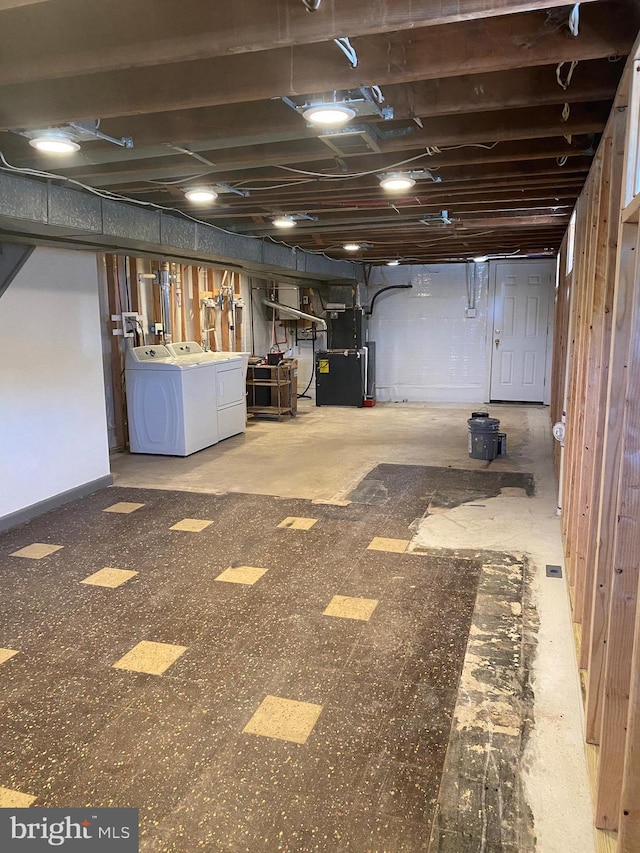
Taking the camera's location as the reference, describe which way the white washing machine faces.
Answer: facing the viewer and to the right of the viewer

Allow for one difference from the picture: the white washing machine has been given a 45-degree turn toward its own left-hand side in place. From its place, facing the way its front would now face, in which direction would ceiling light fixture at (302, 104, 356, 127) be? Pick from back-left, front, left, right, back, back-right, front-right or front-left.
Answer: right

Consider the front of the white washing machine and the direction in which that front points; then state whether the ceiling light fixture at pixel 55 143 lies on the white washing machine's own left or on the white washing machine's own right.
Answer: on the white washing machine's own right

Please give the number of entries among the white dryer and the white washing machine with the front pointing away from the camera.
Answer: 0

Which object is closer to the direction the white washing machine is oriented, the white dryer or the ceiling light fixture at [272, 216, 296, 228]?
the ceiling light fixture

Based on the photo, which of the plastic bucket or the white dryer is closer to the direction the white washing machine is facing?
the plastic bucket

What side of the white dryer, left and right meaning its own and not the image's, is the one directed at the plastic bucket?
front

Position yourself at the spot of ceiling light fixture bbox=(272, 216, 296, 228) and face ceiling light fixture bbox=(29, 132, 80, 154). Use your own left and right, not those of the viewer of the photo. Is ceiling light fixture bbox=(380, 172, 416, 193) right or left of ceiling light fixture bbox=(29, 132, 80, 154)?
left

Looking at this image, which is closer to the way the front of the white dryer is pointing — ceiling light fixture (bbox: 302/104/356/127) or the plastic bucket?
the plastic bucket
